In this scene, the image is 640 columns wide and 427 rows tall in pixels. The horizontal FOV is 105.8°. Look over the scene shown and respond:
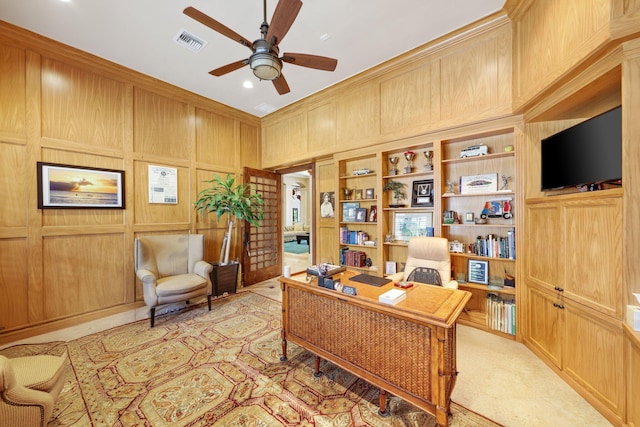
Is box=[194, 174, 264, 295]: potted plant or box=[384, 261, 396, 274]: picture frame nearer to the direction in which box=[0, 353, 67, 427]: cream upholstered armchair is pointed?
the picture frame

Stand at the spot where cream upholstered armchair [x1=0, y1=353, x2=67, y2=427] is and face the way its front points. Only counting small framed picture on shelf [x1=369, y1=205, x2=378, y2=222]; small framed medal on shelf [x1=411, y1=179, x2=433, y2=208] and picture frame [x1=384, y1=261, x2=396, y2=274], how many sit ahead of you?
3

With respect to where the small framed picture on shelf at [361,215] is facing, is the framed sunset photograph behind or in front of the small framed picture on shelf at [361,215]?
in front

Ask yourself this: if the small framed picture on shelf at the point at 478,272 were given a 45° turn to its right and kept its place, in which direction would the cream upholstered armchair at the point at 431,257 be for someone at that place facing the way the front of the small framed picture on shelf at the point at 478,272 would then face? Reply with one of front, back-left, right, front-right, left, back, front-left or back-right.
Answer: front-left

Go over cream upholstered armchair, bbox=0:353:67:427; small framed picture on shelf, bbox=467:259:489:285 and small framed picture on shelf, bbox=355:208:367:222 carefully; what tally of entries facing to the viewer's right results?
1

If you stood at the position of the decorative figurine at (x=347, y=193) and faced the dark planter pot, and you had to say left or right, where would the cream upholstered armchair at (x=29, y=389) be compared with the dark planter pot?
left

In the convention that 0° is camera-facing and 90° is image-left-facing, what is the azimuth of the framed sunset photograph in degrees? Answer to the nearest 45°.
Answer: approximately 315°

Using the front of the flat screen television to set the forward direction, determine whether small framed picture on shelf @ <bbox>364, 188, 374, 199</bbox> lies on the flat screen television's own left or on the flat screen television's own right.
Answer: on the flat screen television's own right

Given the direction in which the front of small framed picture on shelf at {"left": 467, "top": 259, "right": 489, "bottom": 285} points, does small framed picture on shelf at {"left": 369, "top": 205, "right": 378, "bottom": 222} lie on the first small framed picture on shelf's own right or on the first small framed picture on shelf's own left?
on the first small framed picture on shelf's own right

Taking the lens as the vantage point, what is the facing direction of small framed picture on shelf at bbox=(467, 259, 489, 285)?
facing the viewer and to the left of the viewer

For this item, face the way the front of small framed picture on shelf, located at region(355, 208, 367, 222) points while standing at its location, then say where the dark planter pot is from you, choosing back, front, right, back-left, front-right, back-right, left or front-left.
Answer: front-right

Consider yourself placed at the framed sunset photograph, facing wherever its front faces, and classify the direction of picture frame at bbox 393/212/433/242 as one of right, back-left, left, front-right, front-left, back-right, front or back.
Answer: front

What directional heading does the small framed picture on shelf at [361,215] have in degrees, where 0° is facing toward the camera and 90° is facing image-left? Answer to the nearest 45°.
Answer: approximately 45°

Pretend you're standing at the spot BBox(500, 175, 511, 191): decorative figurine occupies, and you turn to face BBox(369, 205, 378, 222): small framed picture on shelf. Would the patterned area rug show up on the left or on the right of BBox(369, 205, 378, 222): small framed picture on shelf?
left

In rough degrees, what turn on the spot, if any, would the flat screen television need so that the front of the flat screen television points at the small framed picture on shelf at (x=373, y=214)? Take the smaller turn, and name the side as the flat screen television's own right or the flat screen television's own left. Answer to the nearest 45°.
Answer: approximately 45° to the flat screen television's own right

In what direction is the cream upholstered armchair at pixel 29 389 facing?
to the viewer's right
